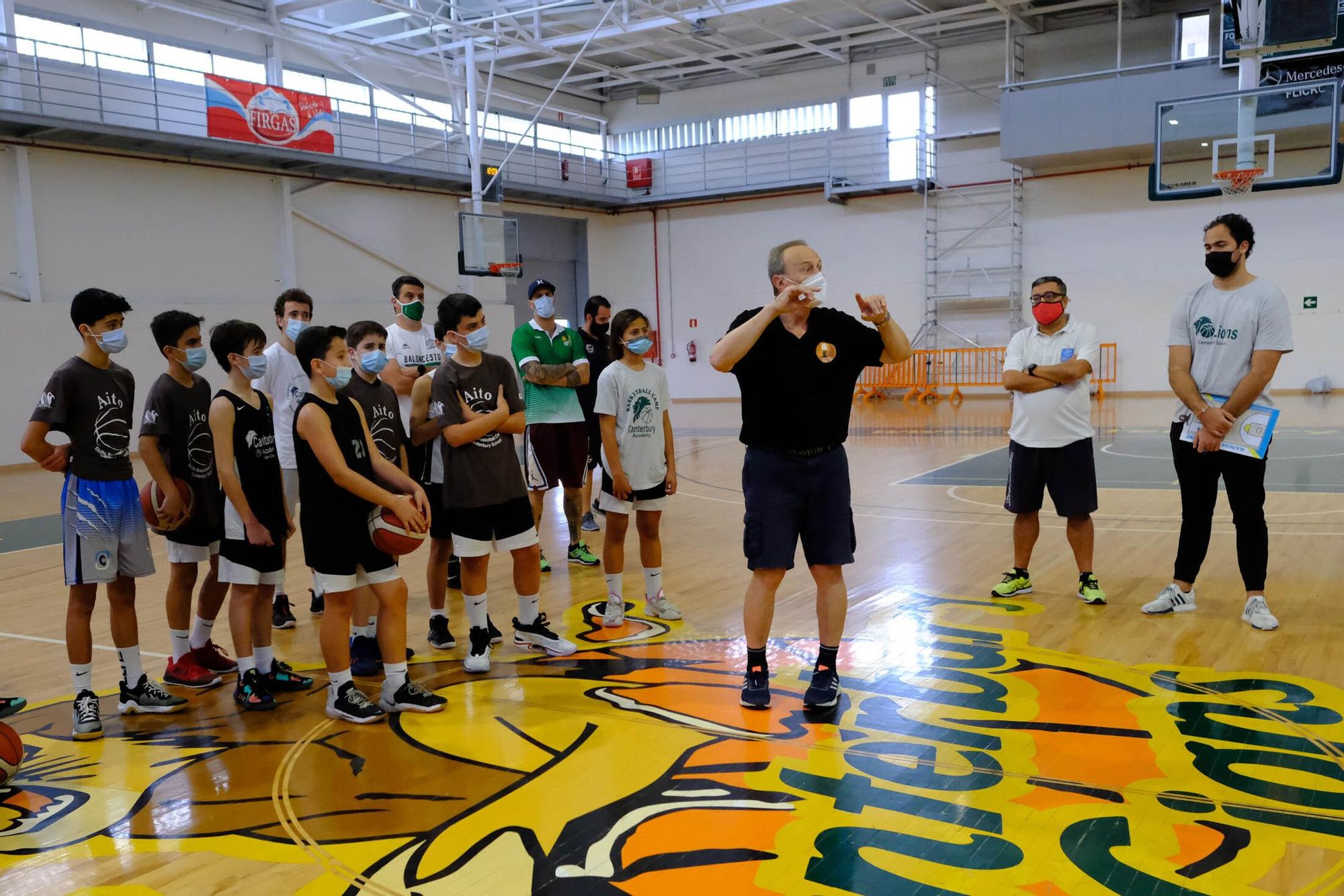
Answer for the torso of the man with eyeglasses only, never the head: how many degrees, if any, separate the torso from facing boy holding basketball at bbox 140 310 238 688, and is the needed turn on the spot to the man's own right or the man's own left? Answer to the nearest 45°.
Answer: approximately 45° to the man's own right

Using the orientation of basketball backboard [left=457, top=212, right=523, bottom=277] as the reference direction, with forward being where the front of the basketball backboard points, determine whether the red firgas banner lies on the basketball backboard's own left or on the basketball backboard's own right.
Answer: on the basketball backboard's own right

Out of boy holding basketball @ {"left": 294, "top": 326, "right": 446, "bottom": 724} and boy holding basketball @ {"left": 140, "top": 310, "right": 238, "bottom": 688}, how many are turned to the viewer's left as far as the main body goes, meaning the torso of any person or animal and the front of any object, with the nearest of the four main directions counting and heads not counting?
0

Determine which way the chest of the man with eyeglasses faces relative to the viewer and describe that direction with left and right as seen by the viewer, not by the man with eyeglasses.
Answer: facing the viewer

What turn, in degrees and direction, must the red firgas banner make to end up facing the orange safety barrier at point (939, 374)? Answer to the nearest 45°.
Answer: approximately 45° to its left

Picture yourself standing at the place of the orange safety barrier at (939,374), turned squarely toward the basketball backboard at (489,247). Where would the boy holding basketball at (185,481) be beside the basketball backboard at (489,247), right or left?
left

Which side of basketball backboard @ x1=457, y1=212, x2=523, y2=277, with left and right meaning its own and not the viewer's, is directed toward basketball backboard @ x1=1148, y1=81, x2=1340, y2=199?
front

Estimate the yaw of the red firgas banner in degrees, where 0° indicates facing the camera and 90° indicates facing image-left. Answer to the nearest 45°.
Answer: approximately 315°

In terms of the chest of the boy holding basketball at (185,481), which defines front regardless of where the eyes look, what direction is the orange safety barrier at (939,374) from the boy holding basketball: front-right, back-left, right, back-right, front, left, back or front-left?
left

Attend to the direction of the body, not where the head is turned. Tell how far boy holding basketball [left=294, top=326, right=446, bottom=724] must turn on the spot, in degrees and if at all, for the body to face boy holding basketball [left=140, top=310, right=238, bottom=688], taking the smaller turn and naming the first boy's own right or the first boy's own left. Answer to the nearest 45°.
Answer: approximately 180°
